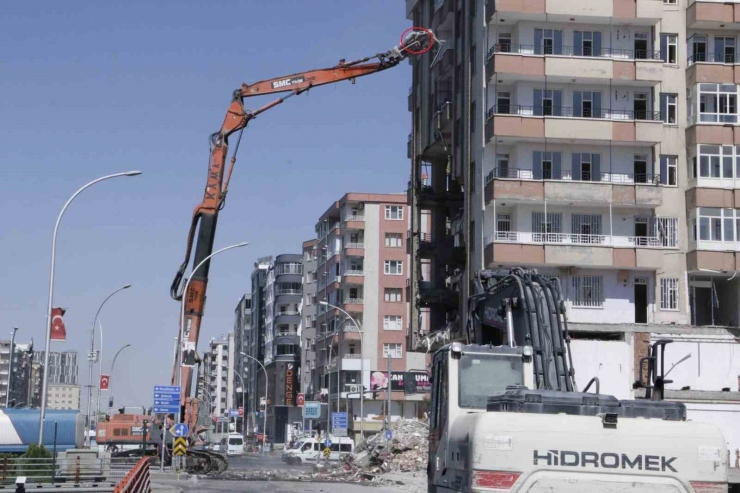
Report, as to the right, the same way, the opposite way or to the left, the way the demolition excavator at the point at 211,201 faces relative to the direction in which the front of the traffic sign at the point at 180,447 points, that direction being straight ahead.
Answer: to the left

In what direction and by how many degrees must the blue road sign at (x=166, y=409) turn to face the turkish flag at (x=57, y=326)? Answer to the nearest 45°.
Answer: approximately 45° to its right

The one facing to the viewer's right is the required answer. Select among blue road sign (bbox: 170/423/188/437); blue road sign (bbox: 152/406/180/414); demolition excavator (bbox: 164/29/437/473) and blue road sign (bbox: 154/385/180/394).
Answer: the demolition excavator

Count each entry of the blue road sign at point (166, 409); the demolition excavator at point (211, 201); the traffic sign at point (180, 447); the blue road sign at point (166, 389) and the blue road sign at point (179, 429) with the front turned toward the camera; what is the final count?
4

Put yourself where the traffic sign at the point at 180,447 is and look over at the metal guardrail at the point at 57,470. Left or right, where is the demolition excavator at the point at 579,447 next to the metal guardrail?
left

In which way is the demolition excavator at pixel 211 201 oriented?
to the viewer's right
